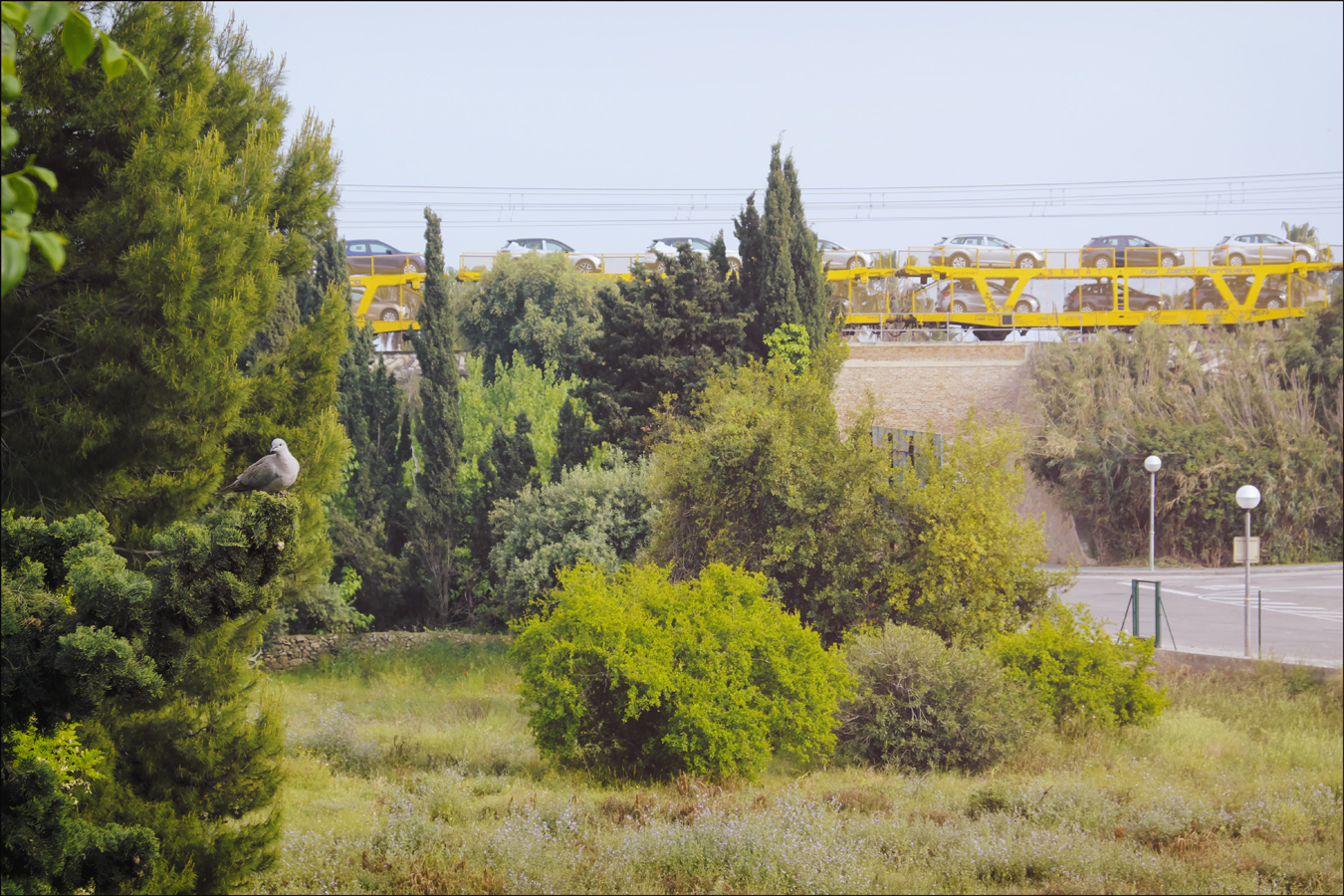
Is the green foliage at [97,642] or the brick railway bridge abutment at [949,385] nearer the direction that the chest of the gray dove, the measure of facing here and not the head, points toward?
the brick railway bridge abutment

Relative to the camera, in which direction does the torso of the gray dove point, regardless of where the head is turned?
to the viewer's right

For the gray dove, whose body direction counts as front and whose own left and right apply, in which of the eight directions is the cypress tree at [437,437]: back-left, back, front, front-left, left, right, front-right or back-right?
left

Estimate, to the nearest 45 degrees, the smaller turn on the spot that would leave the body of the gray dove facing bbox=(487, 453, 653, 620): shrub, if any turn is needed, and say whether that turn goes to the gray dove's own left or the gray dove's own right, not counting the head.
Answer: approximately 90° to the gray dove's own left

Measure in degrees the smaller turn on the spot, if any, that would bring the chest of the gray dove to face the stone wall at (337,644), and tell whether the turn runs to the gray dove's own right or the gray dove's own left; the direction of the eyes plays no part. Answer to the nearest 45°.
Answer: approximately 90° to the gray dove's own left

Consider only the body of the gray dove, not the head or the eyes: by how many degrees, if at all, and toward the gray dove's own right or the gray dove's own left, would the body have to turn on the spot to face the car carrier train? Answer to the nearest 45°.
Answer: approximately 45° to the gray dove's own left
